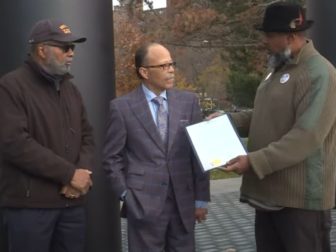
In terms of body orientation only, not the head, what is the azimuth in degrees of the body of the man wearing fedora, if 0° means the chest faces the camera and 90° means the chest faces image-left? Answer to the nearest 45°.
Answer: approximately 90°

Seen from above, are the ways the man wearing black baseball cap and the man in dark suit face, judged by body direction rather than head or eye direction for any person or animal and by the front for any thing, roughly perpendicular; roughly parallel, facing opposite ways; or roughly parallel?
roughly parallel

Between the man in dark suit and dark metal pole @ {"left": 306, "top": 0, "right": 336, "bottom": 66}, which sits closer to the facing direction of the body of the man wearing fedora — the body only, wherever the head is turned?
the man in dark suit

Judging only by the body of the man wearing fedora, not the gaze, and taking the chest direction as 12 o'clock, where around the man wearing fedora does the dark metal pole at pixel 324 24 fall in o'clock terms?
The dark metal pole is roughly at 3 o'clock from the man wearing fedora.

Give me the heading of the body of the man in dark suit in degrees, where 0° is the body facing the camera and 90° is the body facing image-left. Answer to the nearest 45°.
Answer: approximately 315°

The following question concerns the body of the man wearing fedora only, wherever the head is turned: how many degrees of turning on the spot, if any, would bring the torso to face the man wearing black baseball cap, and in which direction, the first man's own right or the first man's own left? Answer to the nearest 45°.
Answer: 0° — they already face them

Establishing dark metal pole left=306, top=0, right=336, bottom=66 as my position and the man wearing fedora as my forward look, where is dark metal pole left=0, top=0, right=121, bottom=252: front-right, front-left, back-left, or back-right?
front-right

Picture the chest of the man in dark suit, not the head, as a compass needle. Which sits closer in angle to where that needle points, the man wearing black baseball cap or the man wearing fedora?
the man wearing fedora

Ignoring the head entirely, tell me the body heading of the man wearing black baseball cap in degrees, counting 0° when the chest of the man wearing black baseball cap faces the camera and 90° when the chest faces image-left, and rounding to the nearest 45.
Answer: approximately 315°

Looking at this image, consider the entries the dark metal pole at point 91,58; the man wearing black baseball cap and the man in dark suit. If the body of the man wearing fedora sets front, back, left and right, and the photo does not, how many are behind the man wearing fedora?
0

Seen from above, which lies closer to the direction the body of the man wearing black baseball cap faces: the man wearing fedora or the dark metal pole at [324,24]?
the man wearing fedora

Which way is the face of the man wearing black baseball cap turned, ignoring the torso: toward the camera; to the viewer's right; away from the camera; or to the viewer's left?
to the viewer's right
